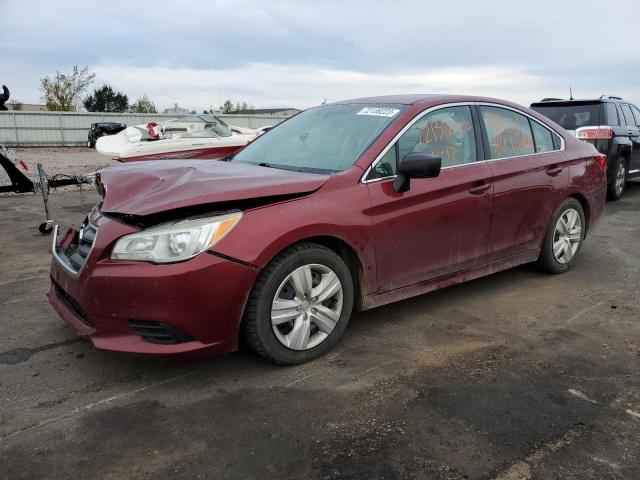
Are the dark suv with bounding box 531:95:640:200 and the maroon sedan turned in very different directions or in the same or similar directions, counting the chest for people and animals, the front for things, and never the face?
very different directions

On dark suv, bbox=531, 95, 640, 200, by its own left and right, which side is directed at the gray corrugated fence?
left

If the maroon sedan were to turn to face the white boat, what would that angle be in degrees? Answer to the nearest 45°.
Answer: approximately 135° to its right

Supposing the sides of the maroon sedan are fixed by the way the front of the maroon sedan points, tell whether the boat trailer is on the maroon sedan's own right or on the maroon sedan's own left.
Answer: on the maroon sedan's own right
